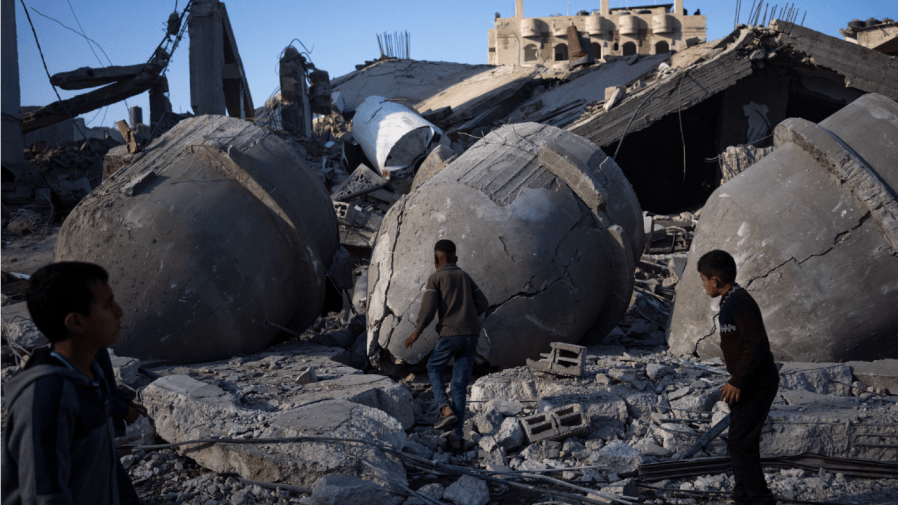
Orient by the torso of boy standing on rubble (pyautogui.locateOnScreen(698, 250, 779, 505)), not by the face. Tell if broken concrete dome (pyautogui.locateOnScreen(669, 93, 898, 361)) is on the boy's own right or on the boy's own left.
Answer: on the boy's own right

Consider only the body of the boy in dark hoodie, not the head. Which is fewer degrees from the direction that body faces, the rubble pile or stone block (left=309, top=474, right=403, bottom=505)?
the stone block

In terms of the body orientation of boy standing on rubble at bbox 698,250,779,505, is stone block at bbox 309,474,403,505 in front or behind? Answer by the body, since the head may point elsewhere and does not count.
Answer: in front

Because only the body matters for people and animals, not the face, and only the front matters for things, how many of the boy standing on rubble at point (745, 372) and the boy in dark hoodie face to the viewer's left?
1

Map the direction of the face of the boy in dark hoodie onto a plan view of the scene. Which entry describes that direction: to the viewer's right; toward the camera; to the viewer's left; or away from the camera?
to the viewer's right

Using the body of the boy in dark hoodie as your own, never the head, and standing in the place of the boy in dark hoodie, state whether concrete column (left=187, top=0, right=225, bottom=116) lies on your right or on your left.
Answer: on your left

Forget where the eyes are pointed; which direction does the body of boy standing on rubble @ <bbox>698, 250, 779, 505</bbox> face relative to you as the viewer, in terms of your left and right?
facing to the left of the viewer

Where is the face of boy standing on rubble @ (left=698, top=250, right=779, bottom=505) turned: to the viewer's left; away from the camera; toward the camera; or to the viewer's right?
to the viewer's left

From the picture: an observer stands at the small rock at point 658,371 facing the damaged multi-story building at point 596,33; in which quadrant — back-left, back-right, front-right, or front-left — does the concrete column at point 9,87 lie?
front-left

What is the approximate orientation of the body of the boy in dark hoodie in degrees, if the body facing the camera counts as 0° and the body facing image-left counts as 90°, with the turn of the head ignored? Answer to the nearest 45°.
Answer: approximately 270°
